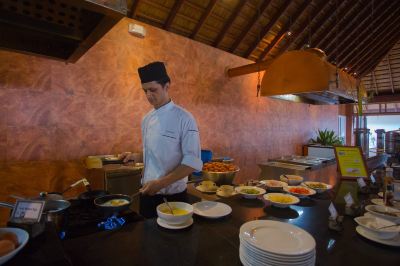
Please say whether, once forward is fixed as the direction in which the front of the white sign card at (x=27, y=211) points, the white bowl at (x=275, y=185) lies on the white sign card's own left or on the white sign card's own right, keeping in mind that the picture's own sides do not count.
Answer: on the white sign card's own left

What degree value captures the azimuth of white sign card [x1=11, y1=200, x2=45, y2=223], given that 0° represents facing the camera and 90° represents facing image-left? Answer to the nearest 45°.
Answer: approximately 0°

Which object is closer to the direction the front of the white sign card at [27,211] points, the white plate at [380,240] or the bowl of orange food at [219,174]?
the white plate

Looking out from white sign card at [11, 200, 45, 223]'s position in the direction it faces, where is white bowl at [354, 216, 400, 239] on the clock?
The white bowl is roughly at 10 o'clock from the white sign card.

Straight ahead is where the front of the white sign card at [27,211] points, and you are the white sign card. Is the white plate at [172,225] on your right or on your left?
on your left

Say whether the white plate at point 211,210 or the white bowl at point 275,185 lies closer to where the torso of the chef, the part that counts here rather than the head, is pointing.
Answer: the white plate

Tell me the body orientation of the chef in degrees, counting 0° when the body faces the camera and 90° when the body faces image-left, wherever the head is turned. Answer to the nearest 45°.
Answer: approximately 45°
